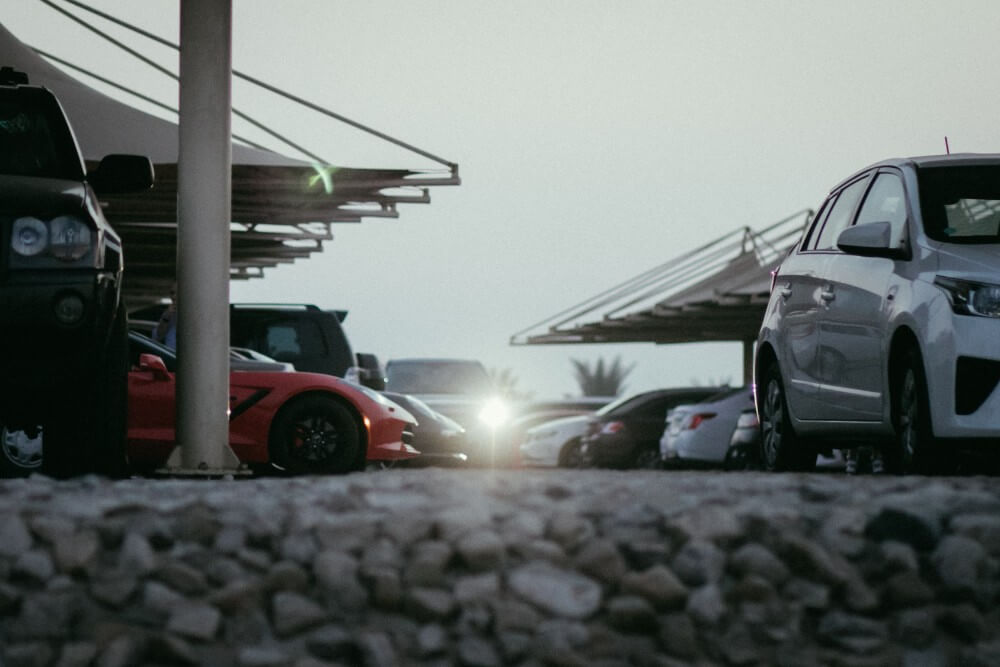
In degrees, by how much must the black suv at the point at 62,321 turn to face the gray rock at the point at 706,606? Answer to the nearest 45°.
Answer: approximately 45° to its left

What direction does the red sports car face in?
to the viewer's right

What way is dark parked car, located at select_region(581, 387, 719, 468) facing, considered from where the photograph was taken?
facing away from the viewer and to the right of the viewer

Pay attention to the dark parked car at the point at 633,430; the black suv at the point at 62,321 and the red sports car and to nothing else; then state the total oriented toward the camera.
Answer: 1

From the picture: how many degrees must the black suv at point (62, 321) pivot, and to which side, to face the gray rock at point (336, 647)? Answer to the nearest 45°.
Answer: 0° — it already faces it

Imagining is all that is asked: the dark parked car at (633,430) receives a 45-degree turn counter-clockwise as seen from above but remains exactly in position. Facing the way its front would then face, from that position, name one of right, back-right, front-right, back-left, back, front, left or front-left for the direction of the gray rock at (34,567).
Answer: back

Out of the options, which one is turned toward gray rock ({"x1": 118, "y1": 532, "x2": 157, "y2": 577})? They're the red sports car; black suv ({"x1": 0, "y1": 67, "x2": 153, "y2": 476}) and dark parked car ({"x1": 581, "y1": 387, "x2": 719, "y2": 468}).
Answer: the black suv

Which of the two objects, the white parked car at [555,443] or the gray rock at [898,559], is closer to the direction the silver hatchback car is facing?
the gray rock

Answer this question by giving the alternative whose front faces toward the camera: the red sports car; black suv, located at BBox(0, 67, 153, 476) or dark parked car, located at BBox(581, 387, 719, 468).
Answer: the black suv

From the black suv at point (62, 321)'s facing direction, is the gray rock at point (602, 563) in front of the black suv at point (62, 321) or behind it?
in front

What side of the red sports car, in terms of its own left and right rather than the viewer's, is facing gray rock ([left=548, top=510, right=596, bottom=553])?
right

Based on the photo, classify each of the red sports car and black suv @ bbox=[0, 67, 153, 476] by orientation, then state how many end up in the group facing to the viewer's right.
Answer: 1

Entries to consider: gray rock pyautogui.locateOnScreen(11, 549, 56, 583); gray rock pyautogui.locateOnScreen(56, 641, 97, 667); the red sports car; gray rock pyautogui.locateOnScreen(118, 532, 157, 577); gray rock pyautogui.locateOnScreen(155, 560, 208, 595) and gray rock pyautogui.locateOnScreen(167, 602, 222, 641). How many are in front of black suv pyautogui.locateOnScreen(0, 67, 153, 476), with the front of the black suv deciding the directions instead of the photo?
5

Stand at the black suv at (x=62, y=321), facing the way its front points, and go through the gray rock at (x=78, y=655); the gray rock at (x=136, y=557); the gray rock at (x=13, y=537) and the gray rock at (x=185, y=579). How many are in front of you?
4

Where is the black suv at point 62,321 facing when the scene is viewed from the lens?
facing the viewer

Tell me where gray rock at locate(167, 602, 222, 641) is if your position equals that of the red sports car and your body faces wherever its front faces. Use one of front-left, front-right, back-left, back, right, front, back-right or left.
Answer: right

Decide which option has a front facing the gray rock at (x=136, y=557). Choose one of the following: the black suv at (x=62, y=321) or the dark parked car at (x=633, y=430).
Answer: the black suv
